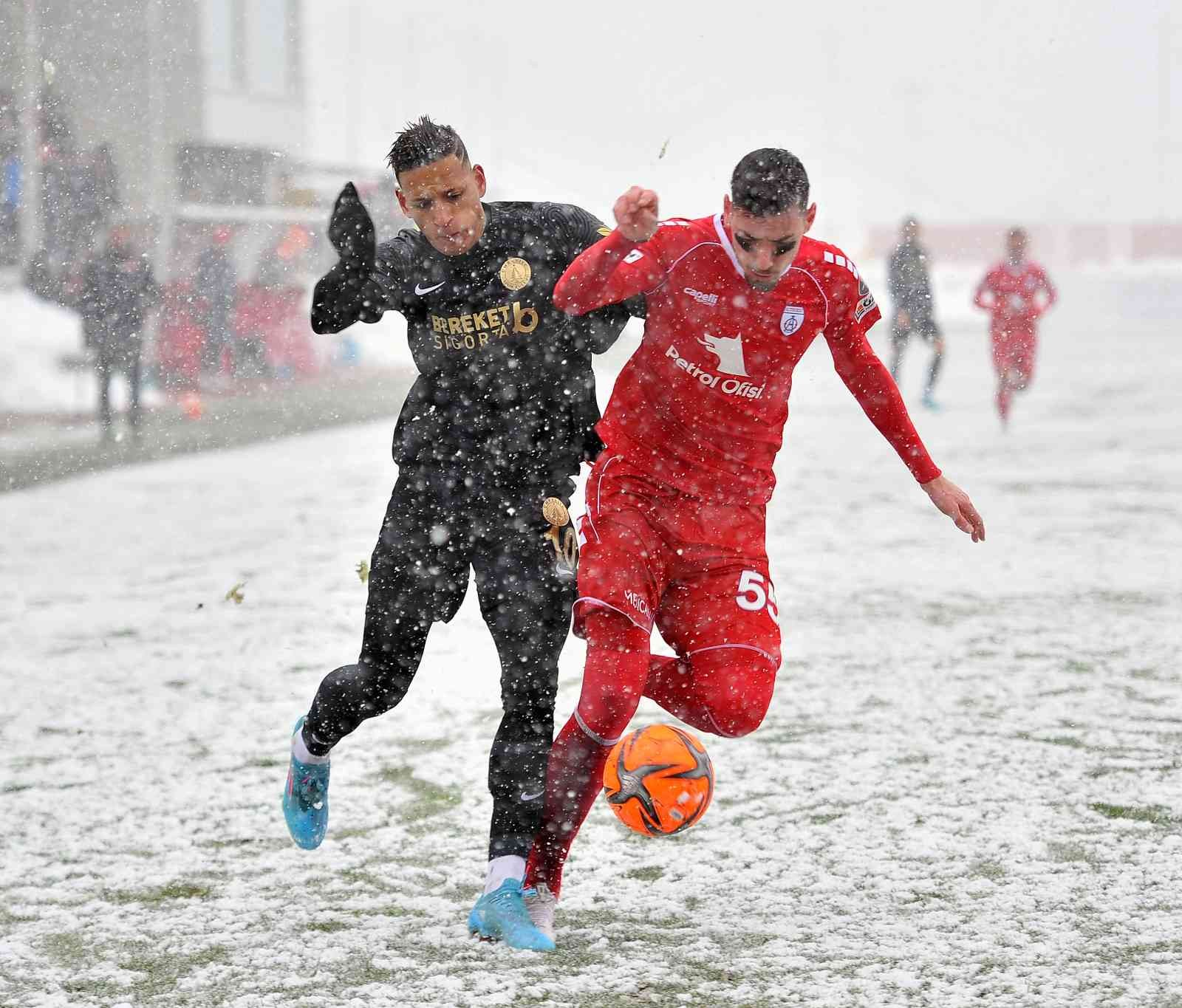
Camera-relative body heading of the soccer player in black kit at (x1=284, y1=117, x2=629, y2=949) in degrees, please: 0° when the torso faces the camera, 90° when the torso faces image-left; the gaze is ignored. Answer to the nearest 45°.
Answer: approximately 0°

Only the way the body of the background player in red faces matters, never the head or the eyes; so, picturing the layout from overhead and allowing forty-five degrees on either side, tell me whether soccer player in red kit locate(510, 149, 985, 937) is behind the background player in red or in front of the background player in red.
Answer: in front
